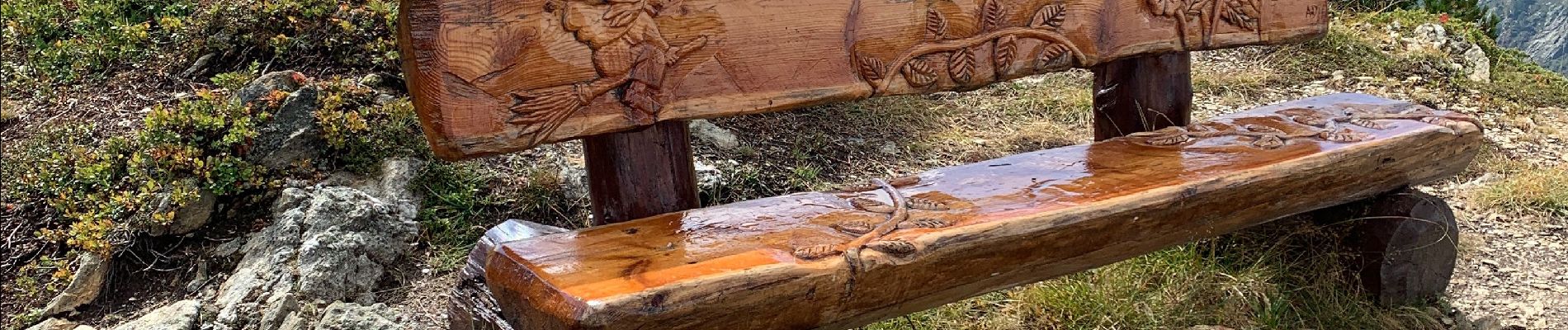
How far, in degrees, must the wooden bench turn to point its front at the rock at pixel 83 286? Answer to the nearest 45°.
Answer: approximately 135° to its right

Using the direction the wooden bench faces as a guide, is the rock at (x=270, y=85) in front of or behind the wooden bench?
behind

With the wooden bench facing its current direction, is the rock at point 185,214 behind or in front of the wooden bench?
behind

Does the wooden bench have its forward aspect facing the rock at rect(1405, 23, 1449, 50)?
no

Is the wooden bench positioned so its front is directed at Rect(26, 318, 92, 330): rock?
no

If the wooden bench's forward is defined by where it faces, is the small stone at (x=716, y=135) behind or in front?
behind

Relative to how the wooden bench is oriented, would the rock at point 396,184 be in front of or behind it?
behind

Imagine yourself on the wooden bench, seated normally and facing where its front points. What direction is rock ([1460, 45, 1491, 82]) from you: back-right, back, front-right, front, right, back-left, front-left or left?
left

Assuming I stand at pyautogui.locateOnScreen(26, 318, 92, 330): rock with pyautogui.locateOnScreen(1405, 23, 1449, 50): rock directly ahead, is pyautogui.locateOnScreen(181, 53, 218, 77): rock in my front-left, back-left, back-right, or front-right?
front-left

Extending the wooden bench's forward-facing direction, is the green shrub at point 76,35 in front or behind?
behind

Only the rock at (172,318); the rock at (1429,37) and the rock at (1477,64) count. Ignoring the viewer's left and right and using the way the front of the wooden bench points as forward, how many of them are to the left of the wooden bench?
2

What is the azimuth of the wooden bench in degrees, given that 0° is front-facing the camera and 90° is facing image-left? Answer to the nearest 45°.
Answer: approximately 315°

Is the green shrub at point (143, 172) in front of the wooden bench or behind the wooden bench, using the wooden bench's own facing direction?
behind
